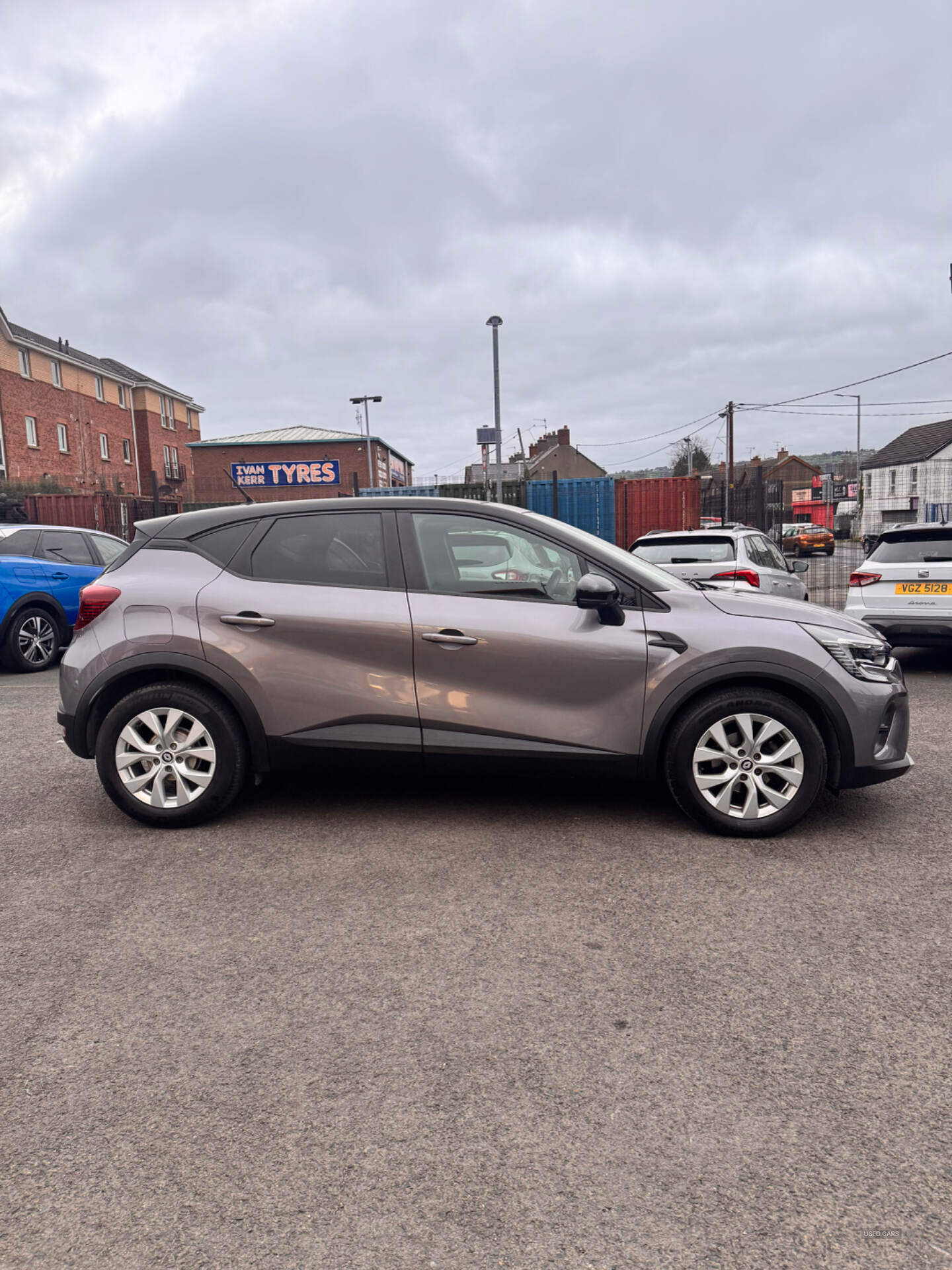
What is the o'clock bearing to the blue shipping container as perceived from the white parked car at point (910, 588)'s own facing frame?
The blue shipping container is roughly at 11 o'clock from the white parked car.

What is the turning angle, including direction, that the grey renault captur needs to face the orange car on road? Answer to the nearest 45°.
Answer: approximately 45° to its left

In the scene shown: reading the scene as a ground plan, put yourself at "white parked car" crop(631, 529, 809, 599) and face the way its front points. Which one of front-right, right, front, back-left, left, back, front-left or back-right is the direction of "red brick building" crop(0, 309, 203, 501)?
left

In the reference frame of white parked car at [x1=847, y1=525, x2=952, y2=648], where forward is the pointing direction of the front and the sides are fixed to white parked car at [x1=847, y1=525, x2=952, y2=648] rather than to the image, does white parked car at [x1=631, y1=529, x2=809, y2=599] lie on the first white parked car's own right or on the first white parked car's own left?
on the first white parked car's own left

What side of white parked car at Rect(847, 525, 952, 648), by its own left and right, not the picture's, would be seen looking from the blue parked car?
left

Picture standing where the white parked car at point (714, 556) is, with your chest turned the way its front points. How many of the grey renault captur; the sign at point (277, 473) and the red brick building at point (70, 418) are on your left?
2

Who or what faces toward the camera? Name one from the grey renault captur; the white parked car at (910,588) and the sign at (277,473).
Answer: the sign

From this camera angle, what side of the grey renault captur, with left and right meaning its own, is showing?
right

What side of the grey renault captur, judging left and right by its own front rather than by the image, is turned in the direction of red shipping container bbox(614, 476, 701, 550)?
left

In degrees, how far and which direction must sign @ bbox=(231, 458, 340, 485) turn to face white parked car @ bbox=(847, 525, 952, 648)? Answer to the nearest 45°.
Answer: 0° — it already faces it

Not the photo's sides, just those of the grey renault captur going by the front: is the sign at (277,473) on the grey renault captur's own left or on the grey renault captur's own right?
on the grey renault captur's own left

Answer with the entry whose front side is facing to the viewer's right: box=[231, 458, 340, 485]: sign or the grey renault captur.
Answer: the grey renault captur

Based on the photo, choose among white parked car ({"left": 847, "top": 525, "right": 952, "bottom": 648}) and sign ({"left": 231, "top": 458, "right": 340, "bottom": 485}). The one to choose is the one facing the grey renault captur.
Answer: the sign

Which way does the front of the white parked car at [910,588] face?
away from the camera

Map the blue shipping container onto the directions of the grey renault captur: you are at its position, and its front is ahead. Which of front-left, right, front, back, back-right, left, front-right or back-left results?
left

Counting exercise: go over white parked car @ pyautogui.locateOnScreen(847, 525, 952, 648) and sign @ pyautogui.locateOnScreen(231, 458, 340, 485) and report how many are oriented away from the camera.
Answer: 1

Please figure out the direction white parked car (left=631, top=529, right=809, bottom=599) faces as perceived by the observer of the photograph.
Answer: facing away from the viewer and to the right of the viewer

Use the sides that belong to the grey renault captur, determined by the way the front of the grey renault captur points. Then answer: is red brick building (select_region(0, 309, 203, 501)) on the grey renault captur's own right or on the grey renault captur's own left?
on the grey renault captur's own left
